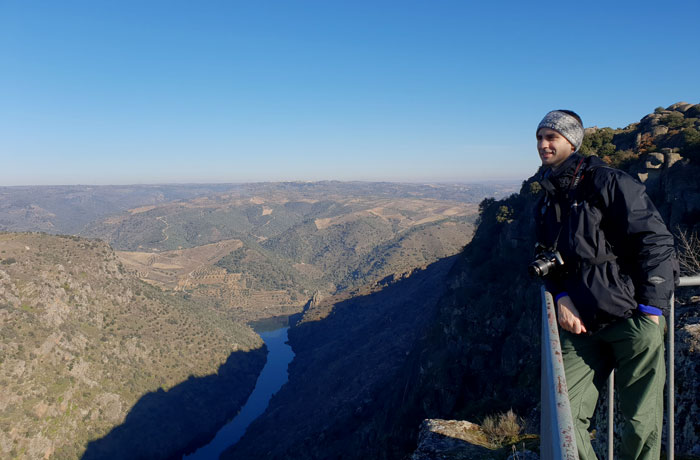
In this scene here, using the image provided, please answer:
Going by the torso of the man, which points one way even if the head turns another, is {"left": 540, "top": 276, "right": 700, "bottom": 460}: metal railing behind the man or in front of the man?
in front

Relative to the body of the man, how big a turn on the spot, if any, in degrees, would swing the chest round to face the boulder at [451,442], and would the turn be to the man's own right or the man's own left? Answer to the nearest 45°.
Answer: approximately 90° to the man's own right

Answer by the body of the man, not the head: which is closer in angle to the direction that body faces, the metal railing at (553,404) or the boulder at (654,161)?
the metal railing

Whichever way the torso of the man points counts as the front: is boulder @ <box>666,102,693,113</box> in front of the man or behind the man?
behind

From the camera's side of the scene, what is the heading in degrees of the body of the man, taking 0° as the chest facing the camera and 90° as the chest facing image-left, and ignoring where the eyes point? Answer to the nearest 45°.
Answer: approximately 45°

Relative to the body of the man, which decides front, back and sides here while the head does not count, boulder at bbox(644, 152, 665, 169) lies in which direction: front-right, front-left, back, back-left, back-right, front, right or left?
back-right

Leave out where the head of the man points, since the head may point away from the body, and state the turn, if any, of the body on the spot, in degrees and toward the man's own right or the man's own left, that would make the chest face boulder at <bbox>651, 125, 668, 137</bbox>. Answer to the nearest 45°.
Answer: approximately 135° to the man's own right
